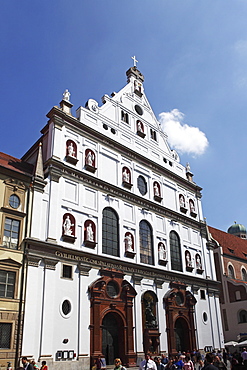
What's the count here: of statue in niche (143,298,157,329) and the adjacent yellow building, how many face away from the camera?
0

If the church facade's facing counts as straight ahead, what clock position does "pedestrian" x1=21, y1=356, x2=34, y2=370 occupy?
The pedestrian is roughly at 2 o'clock from the church facade.

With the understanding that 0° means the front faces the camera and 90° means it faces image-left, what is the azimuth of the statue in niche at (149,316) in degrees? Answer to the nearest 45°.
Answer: approximately 315°

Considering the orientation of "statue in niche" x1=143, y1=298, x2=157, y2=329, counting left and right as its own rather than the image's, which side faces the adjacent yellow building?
right

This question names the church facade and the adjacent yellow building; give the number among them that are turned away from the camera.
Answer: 0

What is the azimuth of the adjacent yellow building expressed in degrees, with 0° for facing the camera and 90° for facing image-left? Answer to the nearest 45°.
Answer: approximately 315°

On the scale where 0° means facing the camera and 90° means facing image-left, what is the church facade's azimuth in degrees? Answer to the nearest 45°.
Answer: approximately 315°
